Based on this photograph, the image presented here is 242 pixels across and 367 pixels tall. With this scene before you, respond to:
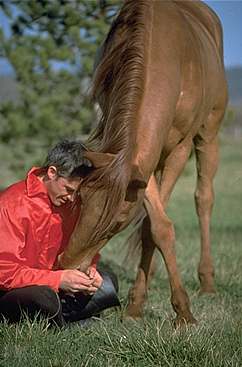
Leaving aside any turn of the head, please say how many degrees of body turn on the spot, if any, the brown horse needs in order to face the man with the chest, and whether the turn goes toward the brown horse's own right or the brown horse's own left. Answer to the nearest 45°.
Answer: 0° — it already faces them

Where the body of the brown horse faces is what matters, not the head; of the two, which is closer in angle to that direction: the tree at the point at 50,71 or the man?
the man

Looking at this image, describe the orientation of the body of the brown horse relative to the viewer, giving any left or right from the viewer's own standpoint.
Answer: facing the viewer and to the left of the viewer

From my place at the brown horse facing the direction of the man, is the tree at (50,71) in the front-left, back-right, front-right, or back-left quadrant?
back-right

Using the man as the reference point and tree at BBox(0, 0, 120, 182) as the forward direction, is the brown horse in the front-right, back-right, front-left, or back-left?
front-right

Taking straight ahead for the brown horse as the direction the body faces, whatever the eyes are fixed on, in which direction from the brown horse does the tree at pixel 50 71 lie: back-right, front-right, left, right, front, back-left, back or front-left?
back-right

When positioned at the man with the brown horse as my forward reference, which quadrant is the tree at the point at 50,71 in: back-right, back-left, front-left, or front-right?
front-left
